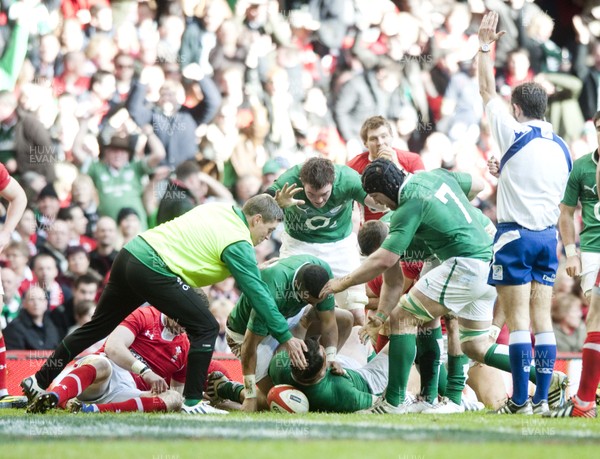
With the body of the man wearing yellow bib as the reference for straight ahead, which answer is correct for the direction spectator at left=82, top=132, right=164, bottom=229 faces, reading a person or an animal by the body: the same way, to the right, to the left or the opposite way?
to the right

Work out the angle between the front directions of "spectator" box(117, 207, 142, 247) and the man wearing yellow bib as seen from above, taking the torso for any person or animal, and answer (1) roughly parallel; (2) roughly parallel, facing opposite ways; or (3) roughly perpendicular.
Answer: roughly perpendicular

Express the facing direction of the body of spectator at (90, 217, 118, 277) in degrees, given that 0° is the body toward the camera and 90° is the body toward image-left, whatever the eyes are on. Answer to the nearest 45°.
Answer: approximately 0°

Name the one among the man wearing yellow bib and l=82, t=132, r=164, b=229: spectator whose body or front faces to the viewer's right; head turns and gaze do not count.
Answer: the man wearing yellow bib

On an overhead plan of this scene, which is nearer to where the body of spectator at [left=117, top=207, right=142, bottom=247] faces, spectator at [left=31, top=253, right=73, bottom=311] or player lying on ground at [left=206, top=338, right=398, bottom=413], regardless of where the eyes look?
the player lying on ground

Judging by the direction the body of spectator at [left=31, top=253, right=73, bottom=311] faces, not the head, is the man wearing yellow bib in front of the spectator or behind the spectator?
in front

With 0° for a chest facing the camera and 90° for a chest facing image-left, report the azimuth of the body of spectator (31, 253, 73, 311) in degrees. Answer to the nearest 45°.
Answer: approximately 0°

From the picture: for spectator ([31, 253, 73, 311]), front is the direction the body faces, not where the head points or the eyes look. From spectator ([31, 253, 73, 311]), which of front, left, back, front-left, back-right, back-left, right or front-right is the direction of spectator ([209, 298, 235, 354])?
left

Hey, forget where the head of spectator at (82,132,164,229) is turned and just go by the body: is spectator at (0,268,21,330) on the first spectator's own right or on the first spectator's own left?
on the first spectator's own right

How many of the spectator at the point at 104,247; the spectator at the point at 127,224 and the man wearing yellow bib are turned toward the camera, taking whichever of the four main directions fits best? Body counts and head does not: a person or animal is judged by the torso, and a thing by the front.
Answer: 2

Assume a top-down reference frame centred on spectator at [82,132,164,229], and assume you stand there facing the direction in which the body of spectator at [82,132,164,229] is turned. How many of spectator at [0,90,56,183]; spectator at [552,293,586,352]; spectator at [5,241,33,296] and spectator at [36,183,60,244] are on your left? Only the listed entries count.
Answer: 1

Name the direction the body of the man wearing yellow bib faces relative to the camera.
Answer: to the viewer's right

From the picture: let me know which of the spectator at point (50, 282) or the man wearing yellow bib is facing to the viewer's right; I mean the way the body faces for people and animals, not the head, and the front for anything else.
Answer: the man wearing yellow bib

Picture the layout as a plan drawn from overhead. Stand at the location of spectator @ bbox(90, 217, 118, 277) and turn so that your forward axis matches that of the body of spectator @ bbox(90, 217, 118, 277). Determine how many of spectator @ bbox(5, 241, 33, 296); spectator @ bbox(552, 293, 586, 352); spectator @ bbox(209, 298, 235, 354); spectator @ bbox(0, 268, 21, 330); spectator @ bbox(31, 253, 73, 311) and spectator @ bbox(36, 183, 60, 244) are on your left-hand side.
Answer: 2
